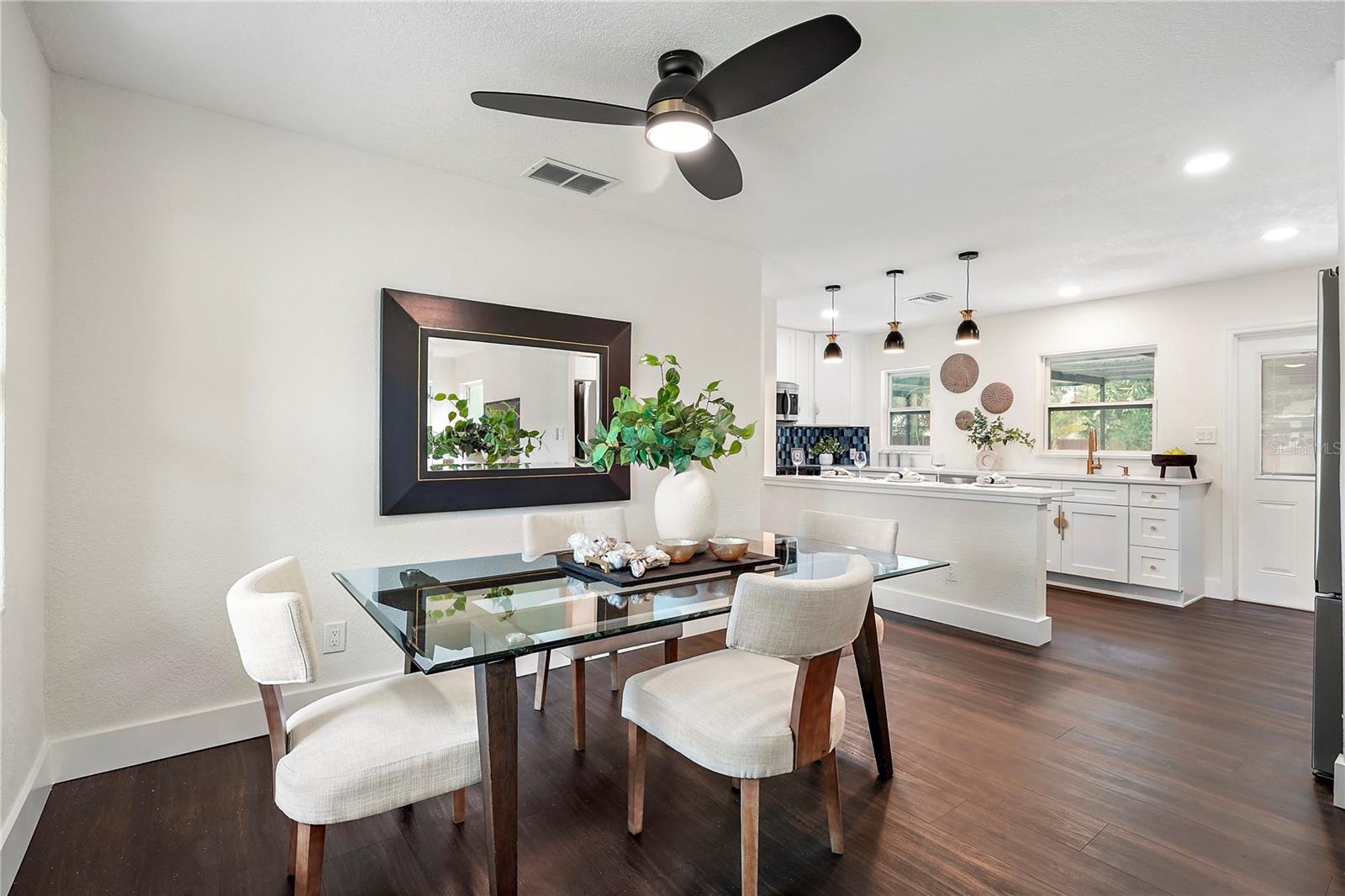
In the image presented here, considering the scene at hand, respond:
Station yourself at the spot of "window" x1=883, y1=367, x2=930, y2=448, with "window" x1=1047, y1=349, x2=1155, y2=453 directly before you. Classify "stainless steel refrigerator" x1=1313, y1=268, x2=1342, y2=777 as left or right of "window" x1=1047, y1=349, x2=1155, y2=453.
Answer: right

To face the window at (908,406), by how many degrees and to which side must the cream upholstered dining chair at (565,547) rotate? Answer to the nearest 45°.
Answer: approximately 90° to its left

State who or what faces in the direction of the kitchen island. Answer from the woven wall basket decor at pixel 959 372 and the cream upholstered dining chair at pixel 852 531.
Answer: the woven wall basket decor

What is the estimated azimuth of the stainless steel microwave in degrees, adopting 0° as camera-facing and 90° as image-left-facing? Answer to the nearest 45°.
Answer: approximately 315°

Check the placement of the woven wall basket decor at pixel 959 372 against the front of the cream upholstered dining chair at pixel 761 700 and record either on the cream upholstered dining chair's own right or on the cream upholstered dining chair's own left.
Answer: on the cream upholstered dining chair's own right

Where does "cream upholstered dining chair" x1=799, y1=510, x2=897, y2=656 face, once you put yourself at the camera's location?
facing the viewer and to the left of the viewer

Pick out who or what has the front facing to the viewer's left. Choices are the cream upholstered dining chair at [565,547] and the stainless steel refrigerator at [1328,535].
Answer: the stainless steel refrigerator

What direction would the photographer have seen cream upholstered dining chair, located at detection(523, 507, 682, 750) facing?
facing the viewer and to the right of the viewer

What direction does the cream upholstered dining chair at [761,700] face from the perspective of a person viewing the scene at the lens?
facing away from the viewer and to the left of the viewer

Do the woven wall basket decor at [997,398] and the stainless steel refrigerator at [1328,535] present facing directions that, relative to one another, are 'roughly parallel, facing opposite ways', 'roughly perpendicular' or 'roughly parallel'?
roughly perpendicular

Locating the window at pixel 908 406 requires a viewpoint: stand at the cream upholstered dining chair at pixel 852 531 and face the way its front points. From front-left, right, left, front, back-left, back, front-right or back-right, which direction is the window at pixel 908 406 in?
back-right

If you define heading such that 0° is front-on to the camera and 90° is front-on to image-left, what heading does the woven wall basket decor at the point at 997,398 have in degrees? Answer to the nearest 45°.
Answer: approximately 0°

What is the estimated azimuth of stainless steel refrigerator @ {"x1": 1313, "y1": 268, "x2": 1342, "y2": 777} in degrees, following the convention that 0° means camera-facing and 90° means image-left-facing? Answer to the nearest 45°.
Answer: approximately 90°

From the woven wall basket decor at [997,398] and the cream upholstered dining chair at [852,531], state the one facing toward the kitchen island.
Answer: the woven wall basket decor

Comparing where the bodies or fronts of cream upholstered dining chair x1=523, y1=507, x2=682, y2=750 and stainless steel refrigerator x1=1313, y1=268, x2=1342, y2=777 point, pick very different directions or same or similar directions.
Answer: very different directions

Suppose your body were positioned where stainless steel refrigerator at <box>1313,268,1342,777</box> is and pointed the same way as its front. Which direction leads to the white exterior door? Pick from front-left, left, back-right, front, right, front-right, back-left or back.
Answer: right

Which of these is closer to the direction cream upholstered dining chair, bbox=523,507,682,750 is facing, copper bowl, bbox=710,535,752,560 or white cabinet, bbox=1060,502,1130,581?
the copper bowl

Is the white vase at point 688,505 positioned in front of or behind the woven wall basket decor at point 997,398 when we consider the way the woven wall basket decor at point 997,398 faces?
in front
